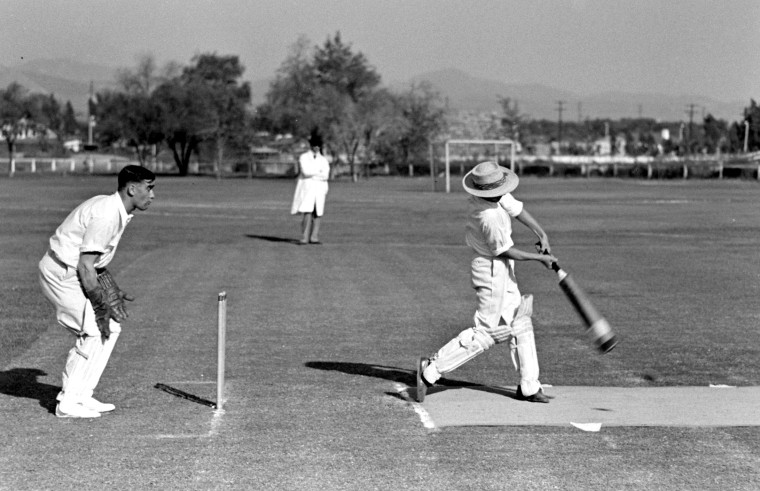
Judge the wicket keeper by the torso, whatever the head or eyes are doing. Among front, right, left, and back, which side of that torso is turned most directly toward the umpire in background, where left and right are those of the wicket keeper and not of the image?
left

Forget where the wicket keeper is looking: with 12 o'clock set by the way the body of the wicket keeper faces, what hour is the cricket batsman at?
The cricket batsman is roughly at 12 o'clock from the wicket keeper.

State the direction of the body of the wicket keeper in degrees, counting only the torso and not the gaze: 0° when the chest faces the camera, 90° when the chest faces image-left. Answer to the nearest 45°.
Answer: approximately 270°

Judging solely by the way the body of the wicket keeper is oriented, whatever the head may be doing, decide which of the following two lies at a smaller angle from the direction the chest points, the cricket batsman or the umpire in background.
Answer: the cricket batsman
